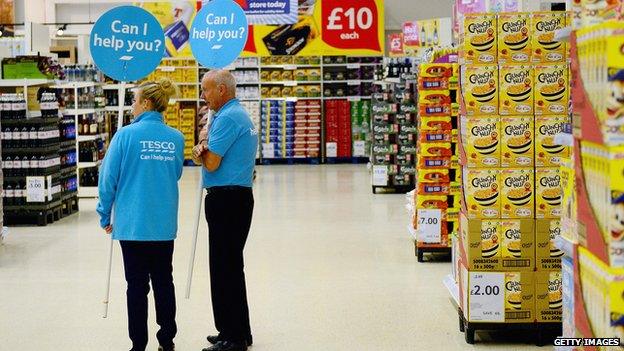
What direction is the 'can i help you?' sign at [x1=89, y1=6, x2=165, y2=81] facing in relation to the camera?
toward the camera

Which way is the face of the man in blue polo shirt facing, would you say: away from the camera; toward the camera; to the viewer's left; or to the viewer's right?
to the viewer's left

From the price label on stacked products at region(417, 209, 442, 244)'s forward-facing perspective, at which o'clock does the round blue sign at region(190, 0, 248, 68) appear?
The round blue sign is roughly at 1 o'clock from the price label on stacked products.

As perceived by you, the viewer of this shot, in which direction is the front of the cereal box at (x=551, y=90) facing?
facing the viewer

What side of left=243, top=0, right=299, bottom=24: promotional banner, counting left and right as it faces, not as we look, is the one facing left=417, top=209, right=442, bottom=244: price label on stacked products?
front

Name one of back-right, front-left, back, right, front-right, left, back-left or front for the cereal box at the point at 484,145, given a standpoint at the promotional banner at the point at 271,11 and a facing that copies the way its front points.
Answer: front

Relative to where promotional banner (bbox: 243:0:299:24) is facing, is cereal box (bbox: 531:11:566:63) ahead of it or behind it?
ahead

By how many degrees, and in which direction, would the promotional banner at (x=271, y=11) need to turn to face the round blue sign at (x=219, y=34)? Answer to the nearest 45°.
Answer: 0° — it already faces it

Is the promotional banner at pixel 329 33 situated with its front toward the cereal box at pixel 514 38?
yes
